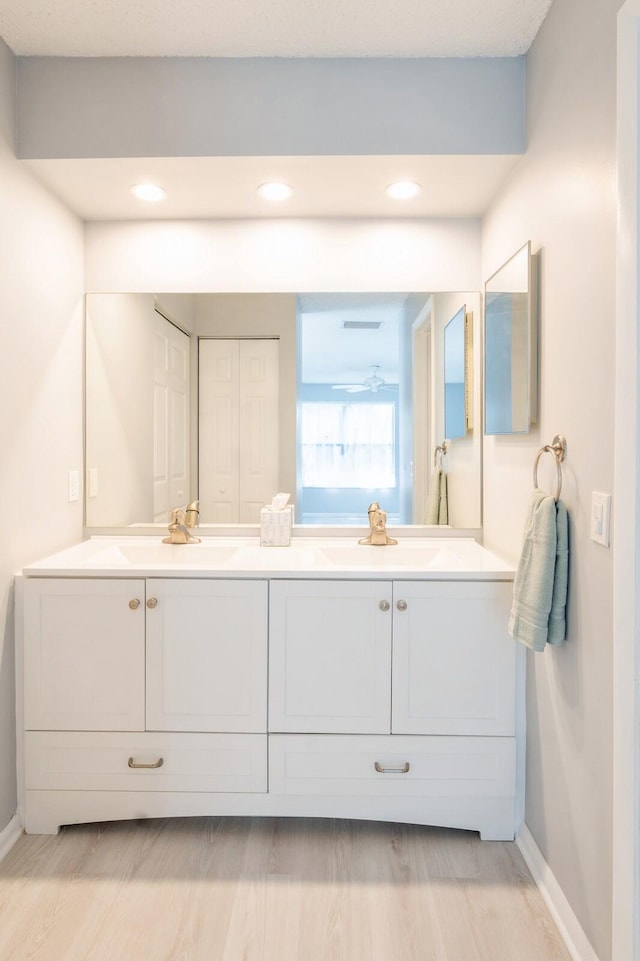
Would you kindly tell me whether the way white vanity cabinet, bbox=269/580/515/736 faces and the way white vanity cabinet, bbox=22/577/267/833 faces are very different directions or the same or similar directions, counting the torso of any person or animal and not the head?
same or similar directions

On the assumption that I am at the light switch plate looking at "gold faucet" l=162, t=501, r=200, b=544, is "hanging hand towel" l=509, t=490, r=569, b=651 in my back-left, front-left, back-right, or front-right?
front-right

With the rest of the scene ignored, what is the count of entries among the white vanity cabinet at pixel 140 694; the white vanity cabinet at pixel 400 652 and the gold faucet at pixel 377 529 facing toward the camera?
3

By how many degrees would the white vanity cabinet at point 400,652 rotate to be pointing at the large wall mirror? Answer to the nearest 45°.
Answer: approximately 135° to its right

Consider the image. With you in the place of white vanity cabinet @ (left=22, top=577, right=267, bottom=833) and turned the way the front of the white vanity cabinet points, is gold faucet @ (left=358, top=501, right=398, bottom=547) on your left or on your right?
on your left

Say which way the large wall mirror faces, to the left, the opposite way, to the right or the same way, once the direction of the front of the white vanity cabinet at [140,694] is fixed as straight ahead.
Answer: the same way

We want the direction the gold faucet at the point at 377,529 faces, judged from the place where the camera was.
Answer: facing the viewer

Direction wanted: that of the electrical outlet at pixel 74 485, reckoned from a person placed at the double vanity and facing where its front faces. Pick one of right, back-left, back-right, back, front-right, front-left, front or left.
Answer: back-right

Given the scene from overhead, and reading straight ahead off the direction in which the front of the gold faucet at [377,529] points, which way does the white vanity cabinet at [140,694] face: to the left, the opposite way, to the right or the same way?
the same way

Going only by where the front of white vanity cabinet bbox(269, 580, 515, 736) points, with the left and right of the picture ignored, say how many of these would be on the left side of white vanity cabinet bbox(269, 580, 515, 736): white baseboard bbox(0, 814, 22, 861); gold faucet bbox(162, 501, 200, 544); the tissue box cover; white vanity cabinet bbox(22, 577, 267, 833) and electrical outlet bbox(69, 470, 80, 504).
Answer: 0

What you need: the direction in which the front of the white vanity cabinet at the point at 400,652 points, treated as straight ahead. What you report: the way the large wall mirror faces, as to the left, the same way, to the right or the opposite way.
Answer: the same way

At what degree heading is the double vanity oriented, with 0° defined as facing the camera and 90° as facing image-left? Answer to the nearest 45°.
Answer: approximately 0°

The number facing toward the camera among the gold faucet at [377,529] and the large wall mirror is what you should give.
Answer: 2

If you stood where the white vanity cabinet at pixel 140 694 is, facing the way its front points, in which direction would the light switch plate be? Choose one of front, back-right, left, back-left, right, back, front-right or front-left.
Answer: front-left
